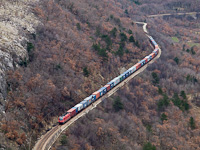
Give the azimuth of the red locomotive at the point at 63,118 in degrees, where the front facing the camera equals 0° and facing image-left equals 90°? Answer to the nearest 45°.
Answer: approximately 45°
